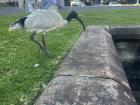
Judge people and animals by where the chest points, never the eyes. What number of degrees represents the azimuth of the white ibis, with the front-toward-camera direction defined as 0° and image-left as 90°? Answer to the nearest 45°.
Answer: approximately 270°

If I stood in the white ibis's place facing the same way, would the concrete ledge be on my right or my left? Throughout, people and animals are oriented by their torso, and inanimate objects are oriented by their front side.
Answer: on my right
